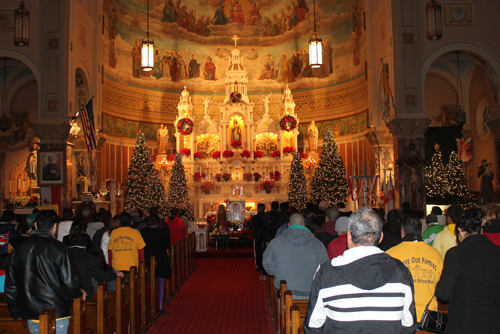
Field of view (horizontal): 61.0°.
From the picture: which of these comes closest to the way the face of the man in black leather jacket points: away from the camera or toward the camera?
away from the camera

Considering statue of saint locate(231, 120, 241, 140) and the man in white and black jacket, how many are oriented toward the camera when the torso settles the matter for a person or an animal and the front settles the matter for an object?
1

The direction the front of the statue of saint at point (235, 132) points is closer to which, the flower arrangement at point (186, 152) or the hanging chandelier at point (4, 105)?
the hanging chandelier

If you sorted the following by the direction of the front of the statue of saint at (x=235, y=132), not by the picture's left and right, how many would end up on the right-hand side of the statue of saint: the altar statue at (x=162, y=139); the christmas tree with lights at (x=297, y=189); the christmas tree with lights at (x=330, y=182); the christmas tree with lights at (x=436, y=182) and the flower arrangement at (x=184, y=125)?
2

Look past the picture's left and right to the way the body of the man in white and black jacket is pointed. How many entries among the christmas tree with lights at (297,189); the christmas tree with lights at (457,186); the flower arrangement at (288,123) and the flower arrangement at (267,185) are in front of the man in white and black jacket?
4

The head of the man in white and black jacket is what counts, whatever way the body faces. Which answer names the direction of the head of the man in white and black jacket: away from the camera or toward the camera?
away from the camera

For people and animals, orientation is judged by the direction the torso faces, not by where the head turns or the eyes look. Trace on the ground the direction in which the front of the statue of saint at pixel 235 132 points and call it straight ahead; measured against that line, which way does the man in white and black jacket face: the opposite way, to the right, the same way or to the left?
the opposite way

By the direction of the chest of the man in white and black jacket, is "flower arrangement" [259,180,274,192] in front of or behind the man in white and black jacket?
in front

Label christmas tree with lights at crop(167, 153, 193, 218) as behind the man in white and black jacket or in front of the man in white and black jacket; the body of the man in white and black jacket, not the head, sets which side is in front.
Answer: in front

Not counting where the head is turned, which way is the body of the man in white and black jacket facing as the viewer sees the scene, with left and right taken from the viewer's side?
facing away from the viewer

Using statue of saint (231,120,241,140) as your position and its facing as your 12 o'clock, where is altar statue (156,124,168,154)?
The altar statue is roughly at 3 o'clock from the statue of saint.

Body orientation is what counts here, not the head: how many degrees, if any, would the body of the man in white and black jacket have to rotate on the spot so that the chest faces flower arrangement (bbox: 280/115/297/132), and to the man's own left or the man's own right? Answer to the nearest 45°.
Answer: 0° — they already face it

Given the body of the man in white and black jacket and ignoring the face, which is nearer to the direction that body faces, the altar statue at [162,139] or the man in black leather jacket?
the altar statue

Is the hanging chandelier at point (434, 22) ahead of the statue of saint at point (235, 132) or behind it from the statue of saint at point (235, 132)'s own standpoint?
ahead

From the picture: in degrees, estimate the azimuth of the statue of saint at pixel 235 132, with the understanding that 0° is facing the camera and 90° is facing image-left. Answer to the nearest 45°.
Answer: approximately 0°
